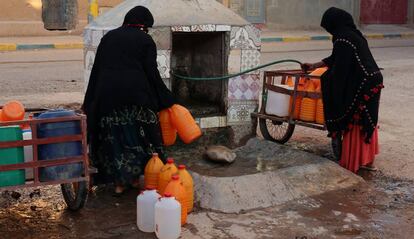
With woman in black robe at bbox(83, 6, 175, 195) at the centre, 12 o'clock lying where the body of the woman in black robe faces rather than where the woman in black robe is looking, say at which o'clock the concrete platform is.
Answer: The concrete platform is roughly at 1 o'clock from the woman in black robe.

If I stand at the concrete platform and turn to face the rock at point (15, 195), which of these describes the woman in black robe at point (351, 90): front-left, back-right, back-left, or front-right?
back-right

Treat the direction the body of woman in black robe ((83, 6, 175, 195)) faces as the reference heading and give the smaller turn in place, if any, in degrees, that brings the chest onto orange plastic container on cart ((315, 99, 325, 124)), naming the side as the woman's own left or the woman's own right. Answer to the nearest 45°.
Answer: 0° — they already face it

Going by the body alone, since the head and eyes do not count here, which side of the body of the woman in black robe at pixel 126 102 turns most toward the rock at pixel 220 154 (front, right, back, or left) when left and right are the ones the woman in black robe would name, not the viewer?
front

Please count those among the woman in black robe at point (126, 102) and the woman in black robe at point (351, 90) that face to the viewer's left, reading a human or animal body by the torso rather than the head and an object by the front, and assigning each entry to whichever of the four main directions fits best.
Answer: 1

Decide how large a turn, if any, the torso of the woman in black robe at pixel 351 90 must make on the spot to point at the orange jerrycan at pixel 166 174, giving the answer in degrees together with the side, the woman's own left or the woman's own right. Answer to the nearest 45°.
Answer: approximately 45° to the woman's own left

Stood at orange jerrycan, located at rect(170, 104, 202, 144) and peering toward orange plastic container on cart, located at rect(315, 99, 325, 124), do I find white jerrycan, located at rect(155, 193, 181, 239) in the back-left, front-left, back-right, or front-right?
back-right

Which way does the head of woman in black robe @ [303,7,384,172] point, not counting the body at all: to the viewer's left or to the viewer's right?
to the viewer's left

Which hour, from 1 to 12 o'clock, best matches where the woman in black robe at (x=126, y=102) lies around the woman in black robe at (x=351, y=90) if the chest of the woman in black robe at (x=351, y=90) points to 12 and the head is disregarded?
the woman in black robe at (x=126, y=102) is roughly at 11 o'clock from the woman in black robe at (x=351, y=90).

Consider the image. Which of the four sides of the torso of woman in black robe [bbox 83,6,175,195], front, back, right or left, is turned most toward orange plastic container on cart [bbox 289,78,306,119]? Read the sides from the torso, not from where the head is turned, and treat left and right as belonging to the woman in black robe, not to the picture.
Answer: front

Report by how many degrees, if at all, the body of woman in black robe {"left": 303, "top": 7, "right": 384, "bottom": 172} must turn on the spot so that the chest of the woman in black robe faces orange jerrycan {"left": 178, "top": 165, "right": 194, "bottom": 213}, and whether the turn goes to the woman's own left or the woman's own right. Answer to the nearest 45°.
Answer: approximately 45° to the woman's own left

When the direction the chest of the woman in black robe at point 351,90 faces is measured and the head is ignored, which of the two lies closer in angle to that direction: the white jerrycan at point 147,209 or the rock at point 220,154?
the rock

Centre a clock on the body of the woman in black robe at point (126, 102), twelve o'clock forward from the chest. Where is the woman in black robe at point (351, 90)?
the woman in black robe at point (351, 90) is roughly at 1 o'clock from the woman in black robe at point (126, 102).

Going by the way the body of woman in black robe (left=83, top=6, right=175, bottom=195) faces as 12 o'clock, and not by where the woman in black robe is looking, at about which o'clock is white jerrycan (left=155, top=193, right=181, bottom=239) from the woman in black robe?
The white jerrycan is roughly at 4 o'clock from the woman in black robe.

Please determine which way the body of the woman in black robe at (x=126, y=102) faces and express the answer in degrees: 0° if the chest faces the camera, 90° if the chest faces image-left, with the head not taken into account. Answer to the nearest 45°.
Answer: approximately 225°

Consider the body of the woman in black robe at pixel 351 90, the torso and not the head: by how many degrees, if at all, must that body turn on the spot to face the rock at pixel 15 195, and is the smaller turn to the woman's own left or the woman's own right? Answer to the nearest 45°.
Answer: approximately 45° to the woman's own left

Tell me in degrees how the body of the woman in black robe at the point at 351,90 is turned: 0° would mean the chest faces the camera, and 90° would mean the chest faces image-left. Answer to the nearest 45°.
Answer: approximately 90°
